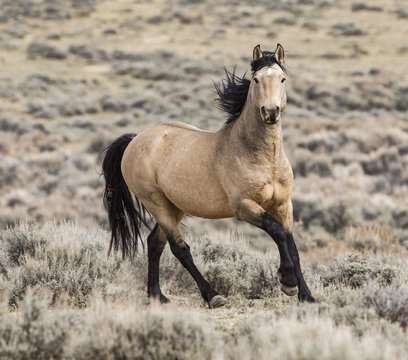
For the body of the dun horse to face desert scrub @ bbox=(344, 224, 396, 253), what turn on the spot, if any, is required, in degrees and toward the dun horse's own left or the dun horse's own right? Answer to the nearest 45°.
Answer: approximately 90° to the dun horse's own left

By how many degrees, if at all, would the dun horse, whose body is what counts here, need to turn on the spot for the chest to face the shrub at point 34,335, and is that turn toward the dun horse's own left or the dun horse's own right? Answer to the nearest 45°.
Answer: approximately 90° to the dun horse's own right

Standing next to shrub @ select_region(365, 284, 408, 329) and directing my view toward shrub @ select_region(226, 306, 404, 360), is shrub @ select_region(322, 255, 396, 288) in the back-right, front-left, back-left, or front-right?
back-right

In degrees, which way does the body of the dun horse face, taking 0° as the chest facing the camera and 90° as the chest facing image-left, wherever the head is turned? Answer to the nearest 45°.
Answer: approximately 315°

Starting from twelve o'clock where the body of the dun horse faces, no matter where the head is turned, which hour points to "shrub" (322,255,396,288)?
The shrub is roughly at 10 o'clock from the dun horse.

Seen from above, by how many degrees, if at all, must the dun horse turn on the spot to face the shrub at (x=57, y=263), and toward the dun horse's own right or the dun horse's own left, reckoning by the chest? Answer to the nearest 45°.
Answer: approximately 135° to the dun horse's own right

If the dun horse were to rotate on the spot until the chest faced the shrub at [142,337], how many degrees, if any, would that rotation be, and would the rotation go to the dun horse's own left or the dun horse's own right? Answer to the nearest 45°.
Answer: approximately 45° to the dun horse's own right

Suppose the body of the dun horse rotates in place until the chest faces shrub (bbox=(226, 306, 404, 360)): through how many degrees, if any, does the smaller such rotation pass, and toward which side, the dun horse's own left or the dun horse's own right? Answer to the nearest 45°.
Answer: approximately 45° to the dun horse's own right
